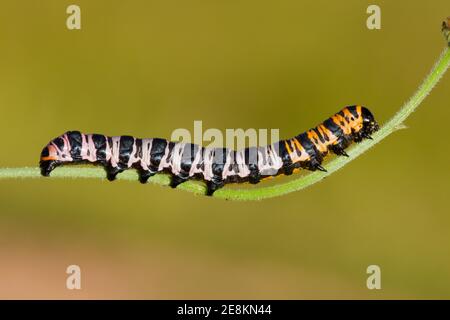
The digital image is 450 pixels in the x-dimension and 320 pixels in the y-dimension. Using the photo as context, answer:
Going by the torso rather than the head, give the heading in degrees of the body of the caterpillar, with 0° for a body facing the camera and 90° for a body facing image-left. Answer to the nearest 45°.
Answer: approximately 270°
